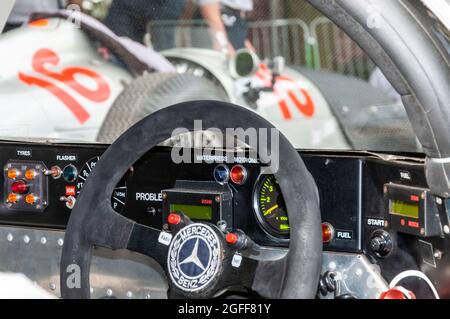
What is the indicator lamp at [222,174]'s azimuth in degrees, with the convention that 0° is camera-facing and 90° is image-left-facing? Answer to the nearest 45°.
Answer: approximately 0°

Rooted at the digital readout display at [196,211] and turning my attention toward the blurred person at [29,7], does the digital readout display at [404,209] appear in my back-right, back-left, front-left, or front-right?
back-right

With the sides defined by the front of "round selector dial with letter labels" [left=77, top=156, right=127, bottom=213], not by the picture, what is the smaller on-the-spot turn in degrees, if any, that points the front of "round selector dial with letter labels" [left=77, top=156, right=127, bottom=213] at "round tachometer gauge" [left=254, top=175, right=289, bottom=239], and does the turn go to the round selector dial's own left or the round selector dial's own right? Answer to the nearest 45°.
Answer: approximately 45° to the round selector dial's own left

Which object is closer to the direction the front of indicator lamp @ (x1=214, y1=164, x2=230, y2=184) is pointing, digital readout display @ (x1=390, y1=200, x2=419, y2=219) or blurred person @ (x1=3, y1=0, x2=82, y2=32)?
the digital readout display

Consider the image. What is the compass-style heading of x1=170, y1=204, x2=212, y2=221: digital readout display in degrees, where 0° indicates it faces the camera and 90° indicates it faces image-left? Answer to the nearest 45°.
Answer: approximately 0°
